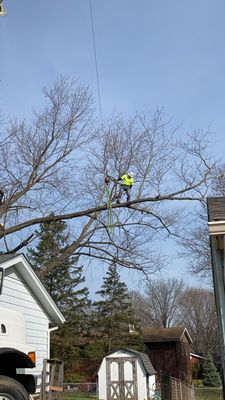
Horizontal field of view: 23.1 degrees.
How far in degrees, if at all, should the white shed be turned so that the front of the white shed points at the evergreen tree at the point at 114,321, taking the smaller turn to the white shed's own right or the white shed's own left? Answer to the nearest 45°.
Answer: approximately 180°

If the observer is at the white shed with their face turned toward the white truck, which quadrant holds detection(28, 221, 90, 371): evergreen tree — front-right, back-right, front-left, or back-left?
back-right

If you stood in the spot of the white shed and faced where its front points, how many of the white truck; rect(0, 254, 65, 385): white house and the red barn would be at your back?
1

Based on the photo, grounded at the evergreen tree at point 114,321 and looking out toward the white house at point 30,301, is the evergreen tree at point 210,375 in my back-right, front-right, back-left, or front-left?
back-left

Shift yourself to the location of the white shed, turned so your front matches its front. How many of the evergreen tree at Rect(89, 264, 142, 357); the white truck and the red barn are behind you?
2

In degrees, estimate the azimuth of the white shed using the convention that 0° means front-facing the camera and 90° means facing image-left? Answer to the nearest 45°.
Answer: approximately 0°

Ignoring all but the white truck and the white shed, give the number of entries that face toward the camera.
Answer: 1

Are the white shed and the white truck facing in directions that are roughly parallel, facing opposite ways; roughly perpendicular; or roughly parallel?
roughly perpendicular
